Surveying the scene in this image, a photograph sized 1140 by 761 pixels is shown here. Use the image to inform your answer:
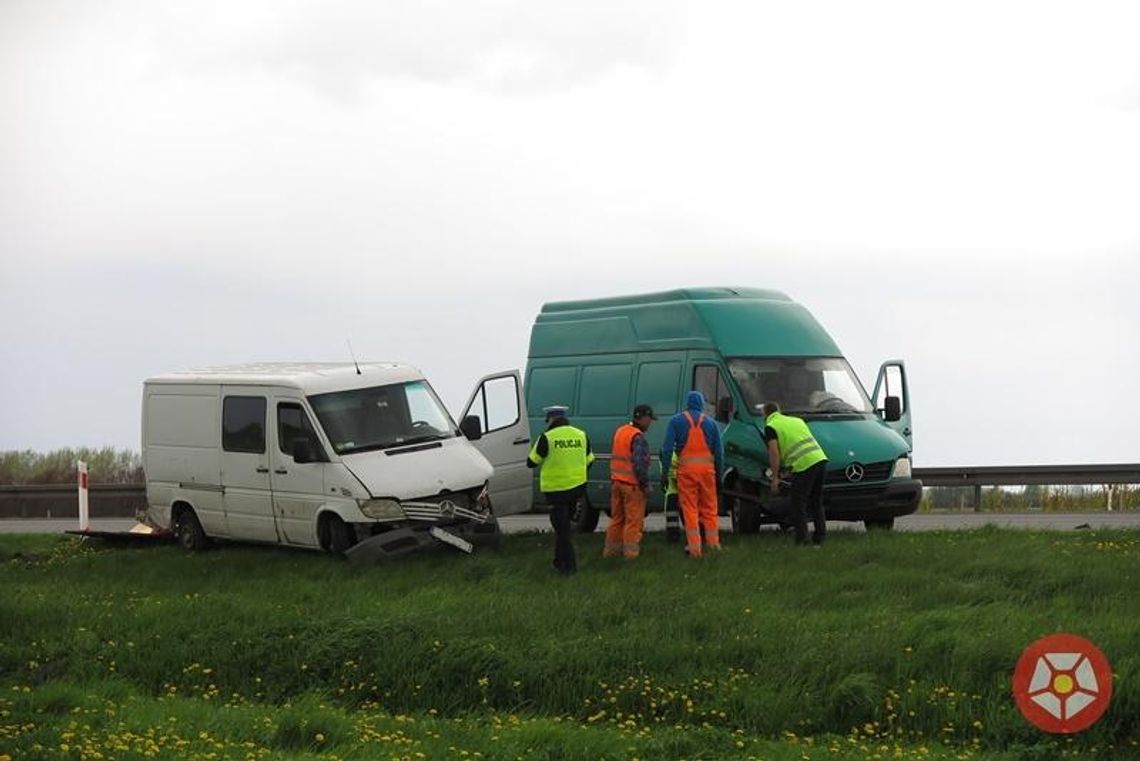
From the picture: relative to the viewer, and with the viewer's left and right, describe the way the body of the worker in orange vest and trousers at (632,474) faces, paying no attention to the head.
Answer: facing away from the viewer and to the right of the viewer

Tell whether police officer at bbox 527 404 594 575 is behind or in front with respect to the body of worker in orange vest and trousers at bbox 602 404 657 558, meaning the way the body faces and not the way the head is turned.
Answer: behind

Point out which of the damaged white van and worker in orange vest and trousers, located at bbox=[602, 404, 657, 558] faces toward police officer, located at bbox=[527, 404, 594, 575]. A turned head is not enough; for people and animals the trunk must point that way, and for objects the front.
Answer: the damaged white van

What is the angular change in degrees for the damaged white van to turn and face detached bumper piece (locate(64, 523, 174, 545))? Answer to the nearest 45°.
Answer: approximately 180°

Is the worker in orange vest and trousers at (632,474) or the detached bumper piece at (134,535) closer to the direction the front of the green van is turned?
the worker in orange vest and trousers

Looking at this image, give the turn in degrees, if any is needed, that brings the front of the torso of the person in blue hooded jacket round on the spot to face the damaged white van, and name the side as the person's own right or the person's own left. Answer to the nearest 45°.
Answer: approximately 90° to the person's own left

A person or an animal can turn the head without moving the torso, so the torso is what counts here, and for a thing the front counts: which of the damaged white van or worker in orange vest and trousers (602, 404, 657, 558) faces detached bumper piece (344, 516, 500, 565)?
the damaged white van

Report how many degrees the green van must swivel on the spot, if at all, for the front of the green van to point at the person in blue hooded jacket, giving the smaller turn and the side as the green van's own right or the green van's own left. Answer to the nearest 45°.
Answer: approximately 45° to the green van's own right

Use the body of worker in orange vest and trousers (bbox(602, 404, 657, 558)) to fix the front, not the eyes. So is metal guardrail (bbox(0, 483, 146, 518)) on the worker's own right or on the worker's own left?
on the worker's own left

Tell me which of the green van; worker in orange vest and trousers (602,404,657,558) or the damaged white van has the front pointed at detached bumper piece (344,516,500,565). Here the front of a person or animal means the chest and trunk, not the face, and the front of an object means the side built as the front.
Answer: the damaged white van

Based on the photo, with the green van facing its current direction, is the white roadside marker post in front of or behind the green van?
behind

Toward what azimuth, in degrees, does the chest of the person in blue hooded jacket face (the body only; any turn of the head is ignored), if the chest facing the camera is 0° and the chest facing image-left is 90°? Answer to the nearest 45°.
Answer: approximately 180°

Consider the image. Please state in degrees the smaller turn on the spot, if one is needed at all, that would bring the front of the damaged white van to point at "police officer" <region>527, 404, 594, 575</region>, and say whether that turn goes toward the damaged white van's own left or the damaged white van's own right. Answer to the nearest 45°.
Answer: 0° — it already faces them

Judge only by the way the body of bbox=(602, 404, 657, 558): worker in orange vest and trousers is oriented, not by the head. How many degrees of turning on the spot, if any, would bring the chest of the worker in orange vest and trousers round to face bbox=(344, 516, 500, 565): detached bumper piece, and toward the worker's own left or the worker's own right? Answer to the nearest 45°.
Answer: approximately 135° to the worker's own left

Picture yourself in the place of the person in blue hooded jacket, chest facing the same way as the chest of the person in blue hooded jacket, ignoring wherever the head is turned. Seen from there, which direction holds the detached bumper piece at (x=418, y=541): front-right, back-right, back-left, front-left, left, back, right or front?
left

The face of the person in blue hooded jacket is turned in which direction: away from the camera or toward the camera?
away from the camera
